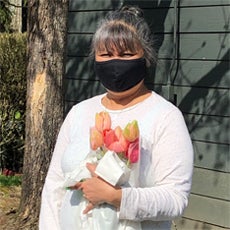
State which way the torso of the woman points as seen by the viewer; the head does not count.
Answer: toward the camera

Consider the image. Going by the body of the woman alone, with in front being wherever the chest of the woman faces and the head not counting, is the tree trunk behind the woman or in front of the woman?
behind

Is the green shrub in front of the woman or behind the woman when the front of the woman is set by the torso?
behind
